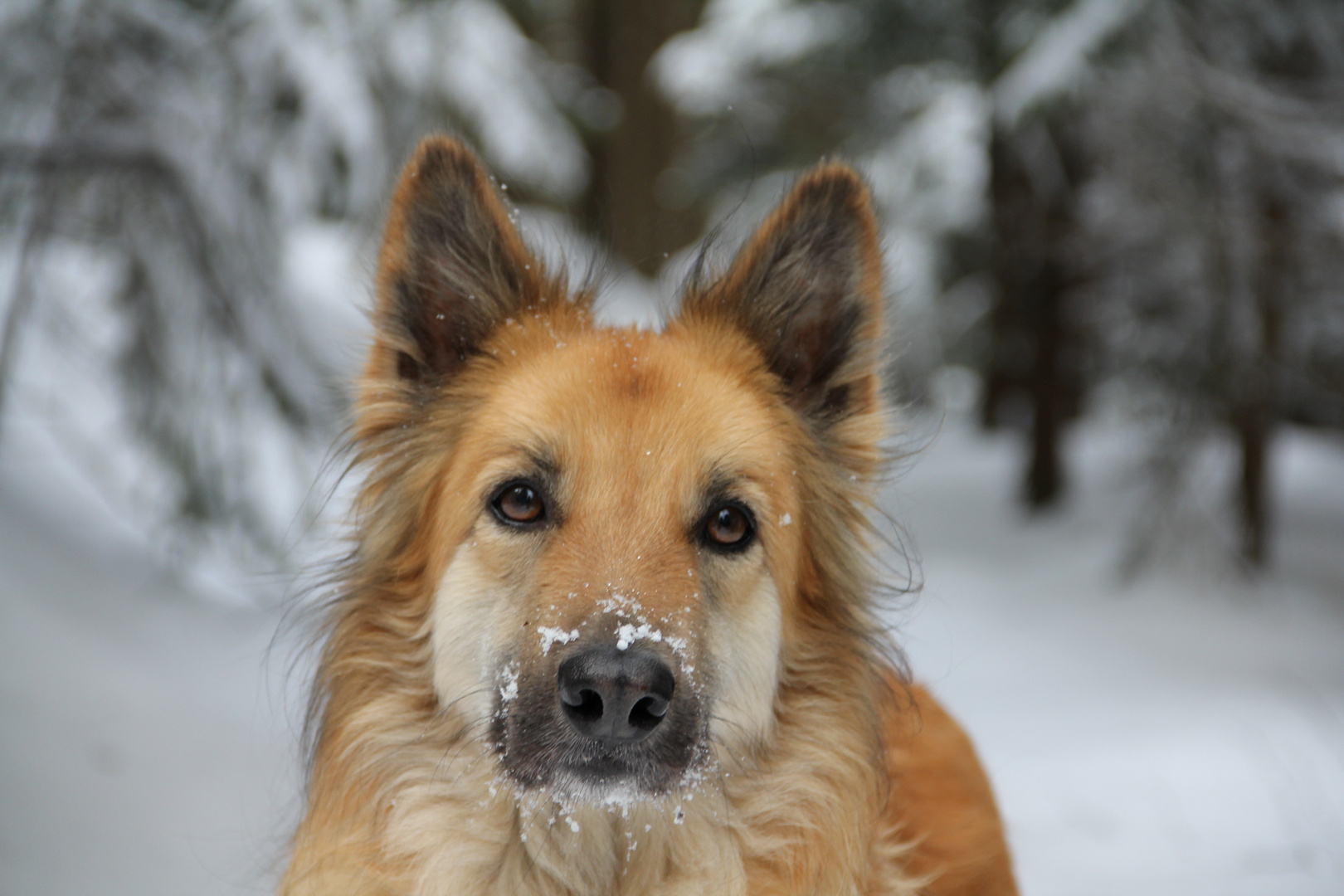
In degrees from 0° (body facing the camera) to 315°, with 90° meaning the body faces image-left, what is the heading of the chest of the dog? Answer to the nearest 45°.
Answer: approximately 0°

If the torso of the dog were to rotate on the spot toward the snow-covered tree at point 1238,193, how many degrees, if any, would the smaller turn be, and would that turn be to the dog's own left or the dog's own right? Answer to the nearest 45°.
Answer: approximately 135° to the dog's own left

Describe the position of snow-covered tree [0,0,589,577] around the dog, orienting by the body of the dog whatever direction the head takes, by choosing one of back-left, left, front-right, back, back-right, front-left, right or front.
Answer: back-right
